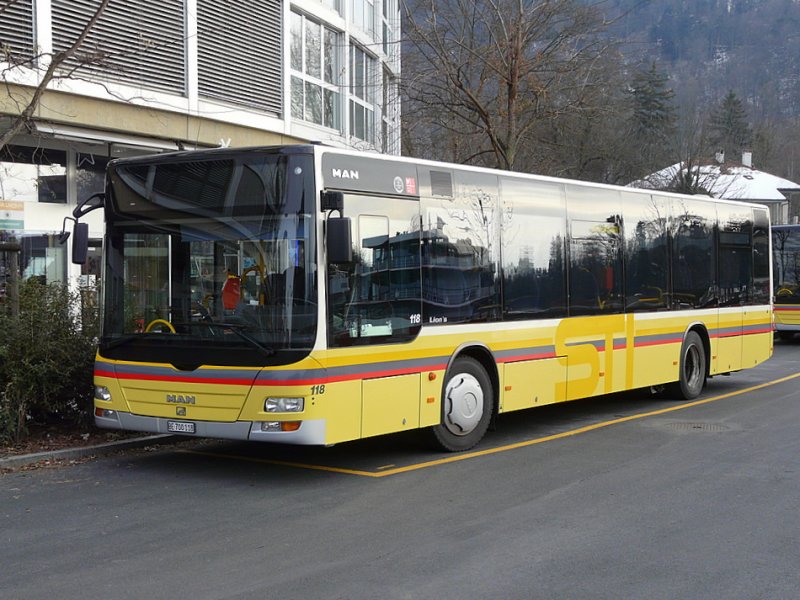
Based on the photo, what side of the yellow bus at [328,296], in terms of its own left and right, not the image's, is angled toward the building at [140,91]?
right

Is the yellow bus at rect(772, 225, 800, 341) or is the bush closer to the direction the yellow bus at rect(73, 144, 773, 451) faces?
the bush

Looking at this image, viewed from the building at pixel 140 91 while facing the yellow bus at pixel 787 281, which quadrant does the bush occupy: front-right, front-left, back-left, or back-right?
back-right

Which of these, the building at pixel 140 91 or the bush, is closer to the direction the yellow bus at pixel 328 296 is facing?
the bush

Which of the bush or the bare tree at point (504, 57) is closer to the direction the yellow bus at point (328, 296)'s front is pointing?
the bush

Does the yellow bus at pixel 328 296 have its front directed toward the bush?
no

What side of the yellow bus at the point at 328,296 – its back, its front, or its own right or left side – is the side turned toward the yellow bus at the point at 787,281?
back

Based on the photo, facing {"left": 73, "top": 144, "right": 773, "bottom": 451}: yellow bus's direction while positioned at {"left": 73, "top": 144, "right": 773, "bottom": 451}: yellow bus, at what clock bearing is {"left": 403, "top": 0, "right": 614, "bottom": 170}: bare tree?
The bare tree is roughly at 5 o'clock from the yellow bus.

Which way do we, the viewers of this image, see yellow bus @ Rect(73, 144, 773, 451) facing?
facing the viewer and to the left of the viewer

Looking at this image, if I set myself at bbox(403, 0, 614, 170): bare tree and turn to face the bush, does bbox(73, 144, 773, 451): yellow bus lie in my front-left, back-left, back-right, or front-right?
front-left
